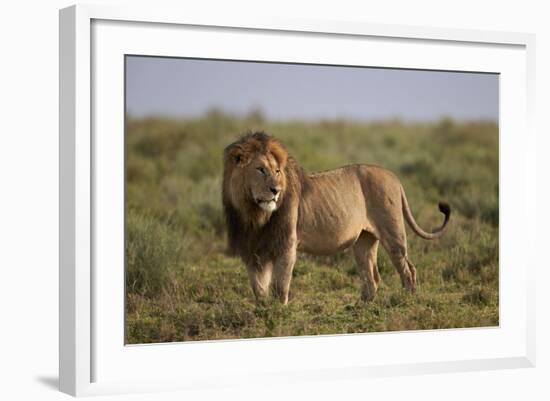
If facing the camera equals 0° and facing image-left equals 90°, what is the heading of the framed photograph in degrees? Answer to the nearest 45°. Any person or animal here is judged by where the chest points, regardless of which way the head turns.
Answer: approximately 315°
